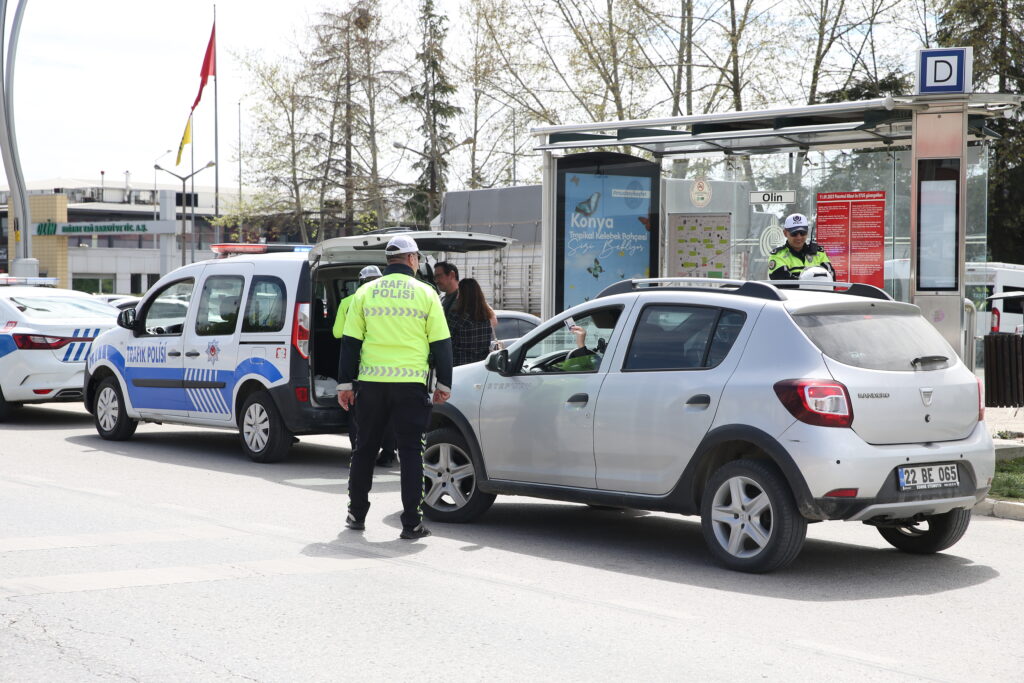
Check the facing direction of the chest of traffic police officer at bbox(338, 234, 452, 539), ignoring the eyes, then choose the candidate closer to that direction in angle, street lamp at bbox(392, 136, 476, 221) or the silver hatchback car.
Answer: the street lamp

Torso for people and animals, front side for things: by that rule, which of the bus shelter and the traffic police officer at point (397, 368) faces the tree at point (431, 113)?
the traffic police officer

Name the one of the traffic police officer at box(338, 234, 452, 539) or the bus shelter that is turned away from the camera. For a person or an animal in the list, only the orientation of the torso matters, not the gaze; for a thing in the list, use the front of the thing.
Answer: the traffic police officer

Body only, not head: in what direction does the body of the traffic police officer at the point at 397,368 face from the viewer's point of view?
away from the camera

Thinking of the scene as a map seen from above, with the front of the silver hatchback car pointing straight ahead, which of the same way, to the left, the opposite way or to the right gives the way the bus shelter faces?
to the left

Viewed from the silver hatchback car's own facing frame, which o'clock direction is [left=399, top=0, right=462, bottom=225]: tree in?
The tree is roughly at 1 o'clock from the silver hatchback car.

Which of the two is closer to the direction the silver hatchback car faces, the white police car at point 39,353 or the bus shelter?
the white police car

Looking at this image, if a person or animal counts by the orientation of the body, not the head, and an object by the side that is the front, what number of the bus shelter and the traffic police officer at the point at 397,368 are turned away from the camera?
1

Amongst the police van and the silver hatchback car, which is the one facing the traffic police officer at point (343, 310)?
the silver hatchback car

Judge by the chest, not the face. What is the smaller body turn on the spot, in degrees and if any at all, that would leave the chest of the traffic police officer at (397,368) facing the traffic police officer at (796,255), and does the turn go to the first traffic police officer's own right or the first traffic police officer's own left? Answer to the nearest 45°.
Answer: approximately 45° to the first traffic police officer's own right

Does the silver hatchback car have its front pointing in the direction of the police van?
yes

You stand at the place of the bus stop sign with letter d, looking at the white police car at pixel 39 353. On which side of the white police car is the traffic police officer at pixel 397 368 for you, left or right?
left

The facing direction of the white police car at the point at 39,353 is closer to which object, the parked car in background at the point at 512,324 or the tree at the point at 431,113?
the tree

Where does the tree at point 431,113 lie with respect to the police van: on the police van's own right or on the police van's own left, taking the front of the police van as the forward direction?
on the police van's own right
